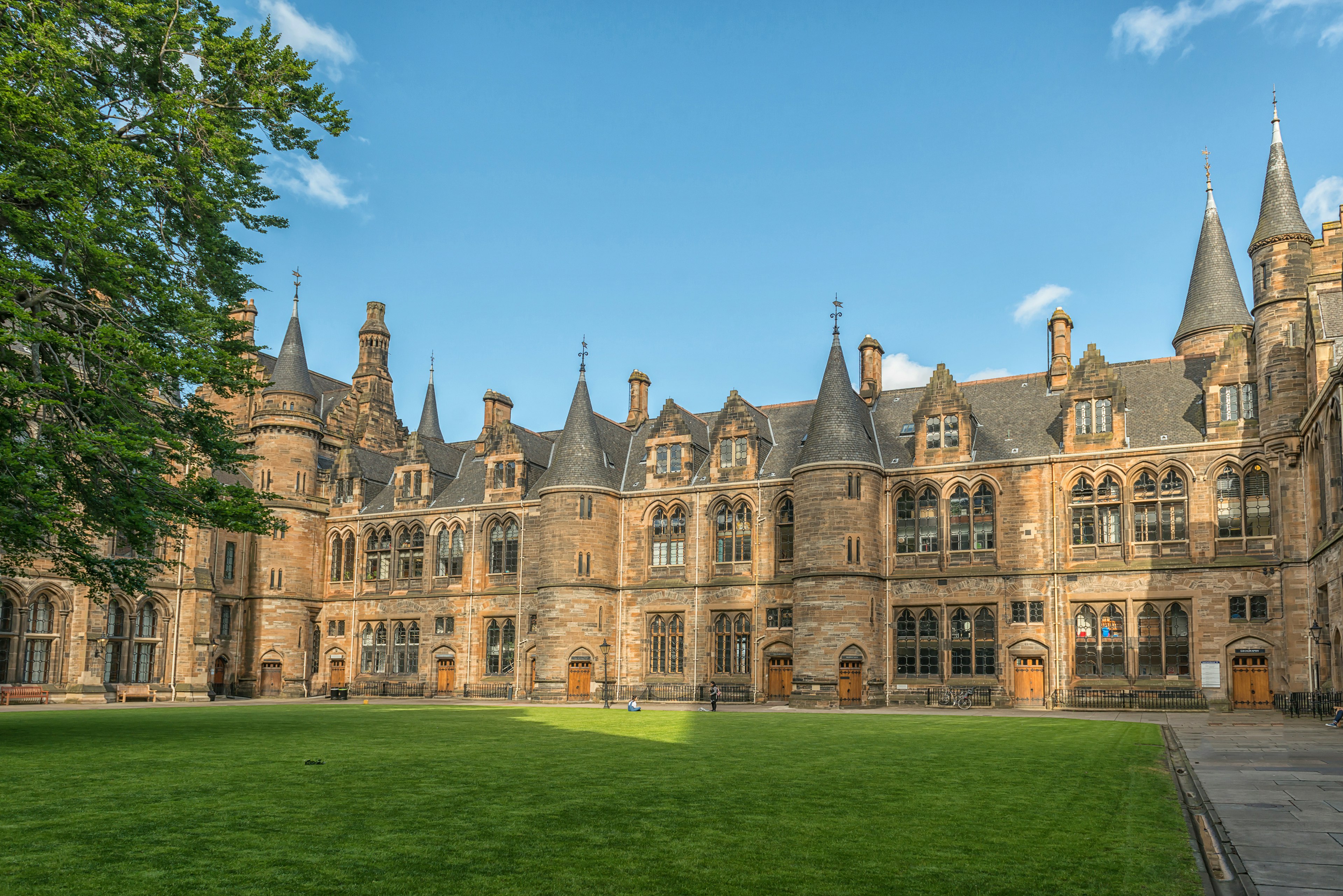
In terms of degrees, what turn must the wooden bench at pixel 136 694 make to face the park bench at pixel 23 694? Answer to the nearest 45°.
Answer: approximately 90° to its right

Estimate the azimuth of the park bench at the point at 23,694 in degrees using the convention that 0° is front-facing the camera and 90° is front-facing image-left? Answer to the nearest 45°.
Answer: approximately 315°

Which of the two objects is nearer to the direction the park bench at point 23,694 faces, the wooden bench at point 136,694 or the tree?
the tree

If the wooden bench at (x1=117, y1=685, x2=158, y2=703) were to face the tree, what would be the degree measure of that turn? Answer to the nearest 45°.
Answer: approximately 45° to its right
